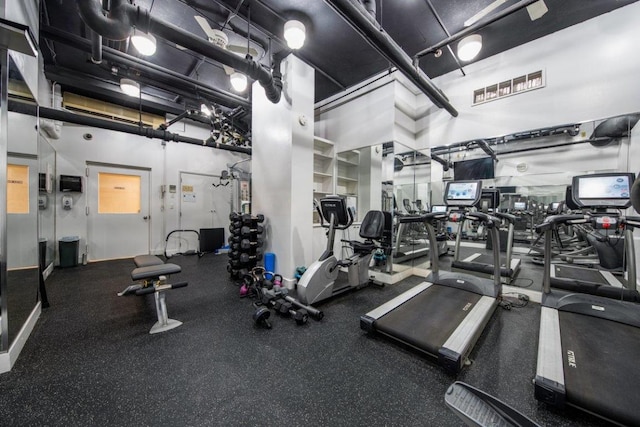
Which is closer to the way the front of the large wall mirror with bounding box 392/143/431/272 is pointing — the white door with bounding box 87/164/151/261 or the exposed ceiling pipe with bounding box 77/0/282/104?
the exposed ceiling pipe

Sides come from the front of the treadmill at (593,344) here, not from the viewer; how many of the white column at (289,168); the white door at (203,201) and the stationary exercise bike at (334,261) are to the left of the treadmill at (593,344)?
3

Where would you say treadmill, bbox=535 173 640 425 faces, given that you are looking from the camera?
facing away from the viewer

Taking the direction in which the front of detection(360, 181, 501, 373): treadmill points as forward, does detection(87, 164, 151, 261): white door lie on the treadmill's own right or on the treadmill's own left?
on the treadmill's own left

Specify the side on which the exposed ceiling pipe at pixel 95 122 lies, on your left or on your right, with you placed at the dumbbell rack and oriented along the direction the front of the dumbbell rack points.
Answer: on your right

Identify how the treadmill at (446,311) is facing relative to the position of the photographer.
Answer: facing away from the viewer and to the right of the viewer

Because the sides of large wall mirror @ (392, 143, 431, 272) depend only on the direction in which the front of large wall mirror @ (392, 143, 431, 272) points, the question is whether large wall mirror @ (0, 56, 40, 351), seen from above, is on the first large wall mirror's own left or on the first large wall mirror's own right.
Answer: on the first large wall mirror's own right

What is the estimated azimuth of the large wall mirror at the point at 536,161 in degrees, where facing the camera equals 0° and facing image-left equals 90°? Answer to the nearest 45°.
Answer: approximately 45°
